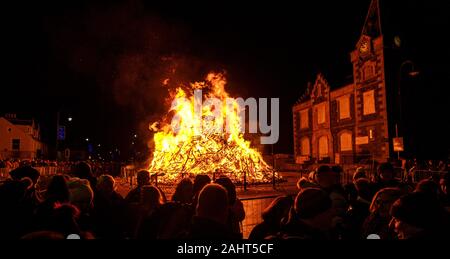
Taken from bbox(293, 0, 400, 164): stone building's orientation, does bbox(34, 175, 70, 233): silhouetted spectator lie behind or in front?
in front

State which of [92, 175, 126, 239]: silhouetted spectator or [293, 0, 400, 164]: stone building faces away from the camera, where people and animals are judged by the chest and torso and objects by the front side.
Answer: the silhouetted spectator

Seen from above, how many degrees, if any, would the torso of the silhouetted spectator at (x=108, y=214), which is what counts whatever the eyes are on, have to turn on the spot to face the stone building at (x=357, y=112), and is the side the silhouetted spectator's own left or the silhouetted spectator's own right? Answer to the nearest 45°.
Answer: approximately 45° to the silhouetted spectator's own right

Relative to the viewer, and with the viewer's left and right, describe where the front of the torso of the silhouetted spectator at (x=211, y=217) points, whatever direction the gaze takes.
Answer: facing away from the viewer

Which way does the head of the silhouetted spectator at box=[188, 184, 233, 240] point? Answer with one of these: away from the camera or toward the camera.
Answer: away from the camera

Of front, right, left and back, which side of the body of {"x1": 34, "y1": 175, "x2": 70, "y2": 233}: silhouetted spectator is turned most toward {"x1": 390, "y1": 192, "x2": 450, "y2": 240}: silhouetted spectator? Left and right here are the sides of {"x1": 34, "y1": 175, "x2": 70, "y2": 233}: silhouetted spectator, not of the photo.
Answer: right

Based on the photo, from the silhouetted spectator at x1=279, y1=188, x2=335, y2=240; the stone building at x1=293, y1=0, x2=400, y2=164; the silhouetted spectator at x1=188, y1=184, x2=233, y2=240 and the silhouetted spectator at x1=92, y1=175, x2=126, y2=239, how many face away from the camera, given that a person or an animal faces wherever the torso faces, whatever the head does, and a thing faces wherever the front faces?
3

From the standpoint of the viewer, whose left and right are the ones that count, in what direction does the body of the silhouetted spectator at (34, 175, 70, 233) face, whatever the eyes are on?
facing away from the viewer and to the right of the viewer

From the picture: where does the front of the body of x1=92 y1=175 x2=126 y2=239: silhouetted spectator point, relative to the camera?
away from the camera

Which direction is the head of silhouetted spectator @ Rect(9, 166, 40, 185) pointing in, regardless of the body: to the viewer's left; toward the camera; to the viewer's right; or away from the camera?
away from the camera

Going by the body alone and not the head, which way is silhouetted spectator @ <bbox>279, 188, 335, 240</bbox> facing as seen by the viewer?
away from the camera

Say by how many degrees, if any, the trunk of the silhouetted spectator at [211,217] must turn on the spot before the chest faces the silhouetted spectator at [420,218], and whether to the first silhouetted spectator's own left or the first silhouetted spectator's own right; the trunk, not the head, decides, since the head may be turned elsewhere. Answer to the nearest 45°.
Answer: approximately 90° to the first silhouetted spectator's own right

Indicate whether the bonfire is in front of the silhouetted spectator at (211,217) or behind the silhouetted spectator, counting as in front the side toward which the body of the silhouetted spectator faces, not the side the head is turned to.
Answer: in front

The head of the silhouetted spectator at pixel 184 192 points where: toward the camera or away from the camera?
away from the camera

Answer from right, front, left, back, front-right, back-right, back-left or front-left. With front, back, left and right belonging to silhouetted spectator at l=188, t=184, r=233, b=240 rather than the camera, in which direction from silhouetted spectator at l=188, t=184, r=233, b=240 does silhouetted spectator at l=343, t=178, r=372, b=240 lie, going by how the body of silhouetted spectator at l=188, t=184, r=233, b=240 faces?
front-right

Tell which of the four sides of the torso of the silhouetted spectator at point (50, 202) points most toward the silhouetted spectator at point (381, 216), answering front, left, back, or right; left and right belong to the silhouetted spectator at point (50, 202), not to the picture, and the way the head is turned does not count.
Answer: right
